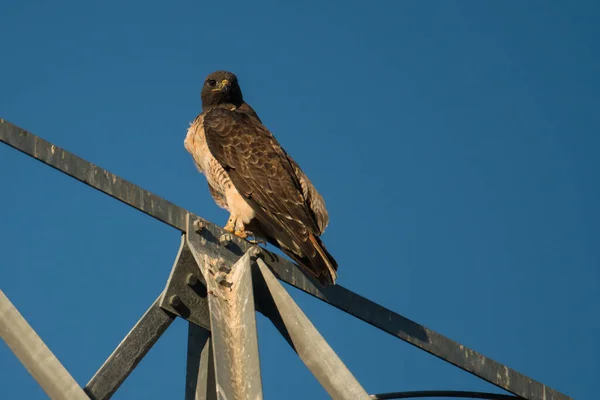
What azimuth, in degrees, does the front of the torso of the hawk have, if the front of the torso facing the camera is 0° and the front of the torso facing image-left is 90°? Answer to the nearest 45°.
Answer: approximately 90°
